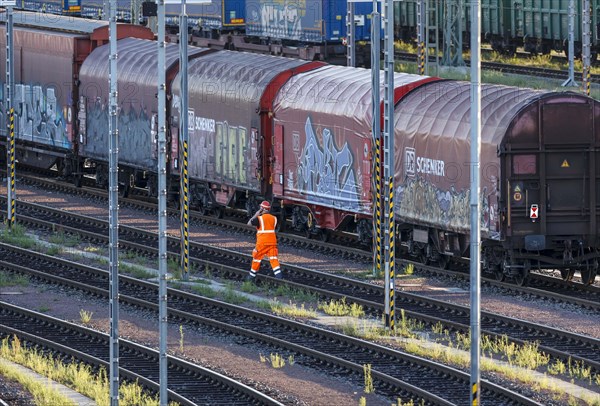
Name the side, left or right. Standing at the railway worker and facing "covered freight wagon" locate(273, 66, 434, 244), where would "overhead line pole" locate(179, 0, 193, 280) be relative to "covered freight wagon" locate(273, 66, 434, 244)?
left

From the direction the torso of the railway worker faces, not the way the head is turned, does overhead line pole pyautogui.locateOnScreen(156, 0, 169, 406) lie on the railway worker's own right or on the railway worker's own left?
on the railway worker's own left

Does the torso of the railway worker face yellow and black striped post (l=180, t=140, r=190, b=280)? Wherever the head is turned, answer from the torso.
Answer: no

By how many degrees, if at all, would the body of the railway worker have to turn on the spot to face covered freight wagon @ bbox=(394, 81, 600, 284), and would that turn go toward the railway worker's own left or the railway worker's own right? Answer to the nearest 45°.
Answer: approximately 135° to the railway worker's own right

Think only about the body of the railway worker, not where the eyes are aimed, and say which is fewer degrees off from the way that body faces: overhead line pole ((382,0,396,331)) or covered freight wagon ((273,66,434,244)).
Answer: the covered freight wagon

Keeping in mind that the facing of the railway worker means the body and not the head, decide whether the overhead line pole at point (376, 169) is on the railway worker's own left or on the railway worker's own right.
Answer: on the railway worker's own right

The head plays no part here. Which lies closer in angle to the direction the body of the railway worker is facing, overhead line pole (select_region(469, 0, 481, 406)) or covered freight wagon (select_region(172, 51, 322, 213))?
the covered freight wagon
